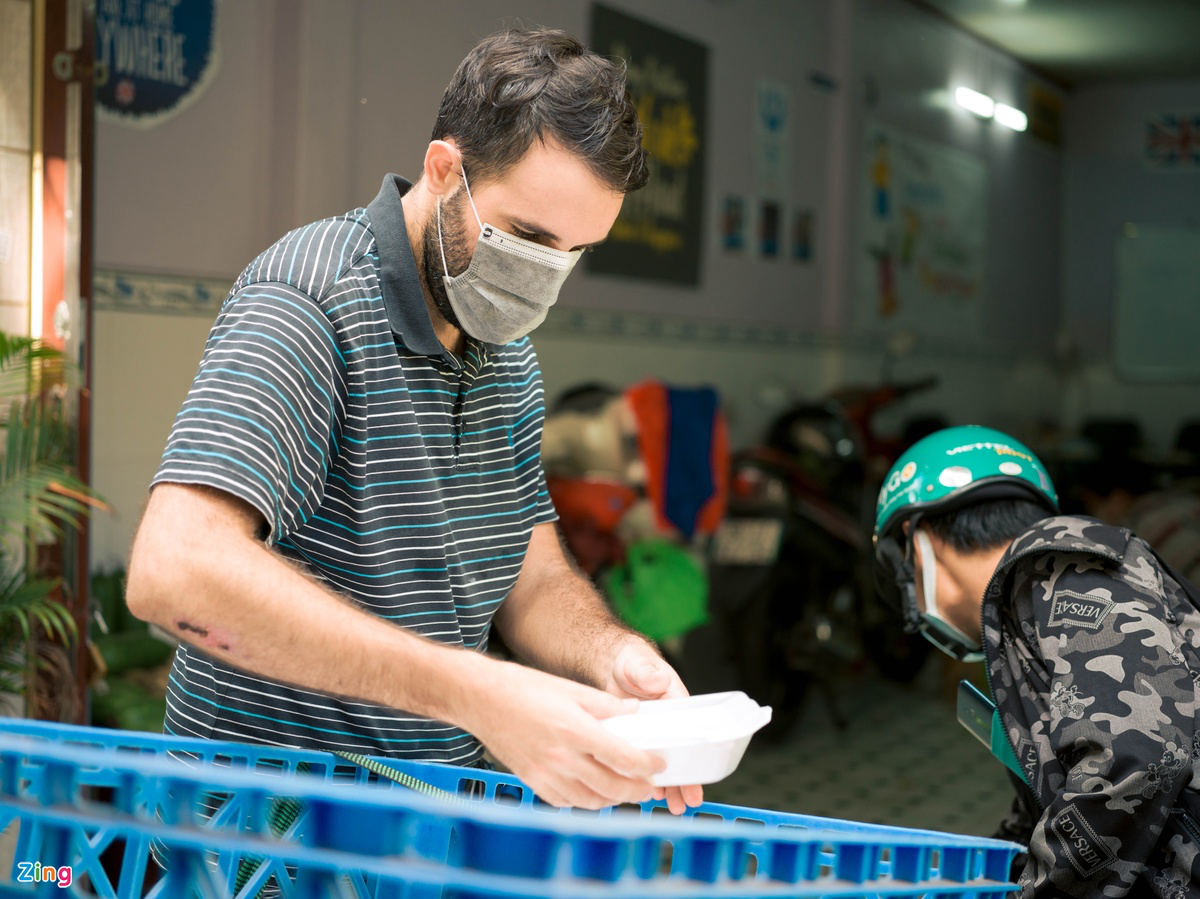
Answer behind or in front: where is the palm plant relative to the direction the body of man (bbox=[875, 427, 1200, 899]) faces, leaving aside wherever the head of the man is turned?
in front

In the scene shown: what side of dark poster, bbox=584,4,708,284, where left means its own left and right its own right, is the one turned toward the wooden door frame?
right

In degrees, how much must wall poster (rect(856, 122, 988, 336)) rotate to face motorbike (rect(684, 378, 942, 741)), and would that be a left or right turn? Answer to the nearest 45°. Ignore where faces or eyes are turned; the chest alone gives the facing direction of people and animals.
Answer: approximately 45° to its right

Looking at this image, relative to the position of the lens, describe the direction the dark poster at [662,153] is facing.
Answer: facing the viewer and to the right of the viewer

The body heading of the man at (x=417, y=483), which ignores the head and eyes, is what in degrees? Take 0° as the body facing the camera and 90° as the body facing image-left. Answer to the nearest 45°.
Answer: approximately 315°

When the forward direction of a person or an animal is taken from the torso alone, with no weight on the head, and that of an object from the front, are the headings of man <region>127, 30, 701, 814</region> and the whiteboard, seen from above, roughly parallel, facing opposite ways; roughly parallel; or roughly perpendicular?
roughly perpendicular

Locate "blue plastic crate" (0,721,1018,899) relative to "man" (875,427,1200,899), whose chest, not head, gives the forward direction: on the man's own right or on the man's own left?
on the man's own left

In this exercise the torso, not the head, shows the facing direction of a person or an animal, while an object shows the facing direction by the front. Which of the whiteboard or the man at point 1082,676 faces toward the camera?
the whiteboard

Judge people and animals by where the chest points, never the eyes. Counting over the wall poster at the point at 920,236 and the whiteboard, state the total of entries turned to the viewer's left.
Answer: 0

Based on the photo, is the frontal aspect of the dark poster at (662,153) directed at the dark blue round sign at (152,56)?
no

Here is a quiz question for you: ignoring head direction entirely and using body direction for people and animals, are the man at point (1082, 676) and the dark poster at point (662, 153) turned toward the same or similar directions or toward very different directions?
very different directions

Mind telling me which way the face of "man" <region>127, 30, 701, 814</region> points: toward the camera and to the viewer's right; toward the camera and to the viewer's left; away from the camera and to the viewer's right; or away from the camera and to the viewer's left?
toward the camera and to the viewer's right

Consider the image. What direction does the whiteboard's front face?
toward the camera
